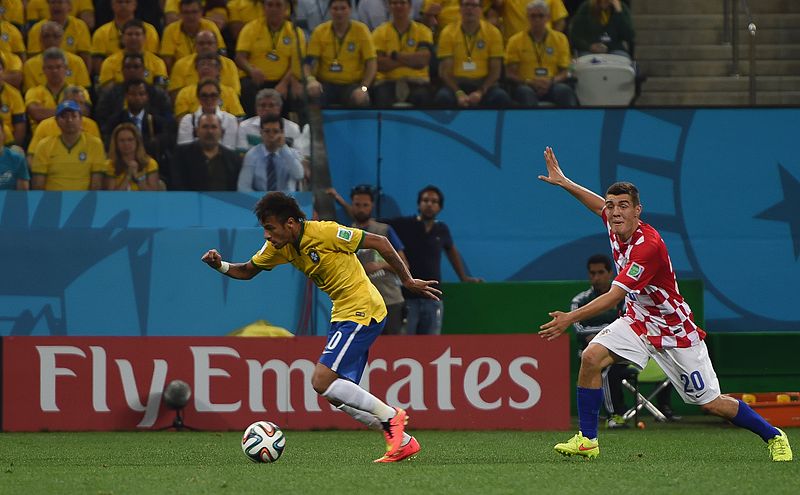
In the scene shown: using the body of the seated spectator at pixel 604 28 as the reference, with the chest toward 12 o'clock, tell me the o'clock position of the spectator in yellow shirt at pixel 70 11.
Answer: The spectator in yellow shirt is roughly at 3 o'clock from the seated spectator.

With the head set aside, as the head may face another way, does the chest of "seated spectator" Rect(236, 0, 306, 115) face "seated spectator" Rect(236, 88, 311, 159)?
yes

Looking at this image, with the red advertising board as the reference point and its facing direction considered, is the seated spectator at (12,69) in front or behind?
behind

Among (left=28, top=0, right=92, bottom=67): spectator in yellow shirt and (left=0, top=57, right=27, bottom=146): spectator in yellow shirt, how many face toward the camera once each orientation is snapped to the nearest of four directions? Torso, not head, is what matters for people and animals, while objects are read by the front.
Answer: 2

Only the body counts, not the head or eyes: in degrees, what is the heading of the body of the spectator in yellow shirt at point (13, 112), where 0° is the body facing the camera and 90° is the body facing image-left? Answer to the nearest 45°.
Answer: approximately 0°

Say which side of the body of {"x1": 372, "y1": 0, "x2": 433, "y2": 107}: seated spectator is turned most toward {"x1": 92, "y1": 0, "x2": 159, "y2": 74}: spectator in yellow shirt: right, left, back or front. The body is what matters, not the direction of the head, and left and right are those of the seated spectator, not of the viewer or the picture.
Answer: right

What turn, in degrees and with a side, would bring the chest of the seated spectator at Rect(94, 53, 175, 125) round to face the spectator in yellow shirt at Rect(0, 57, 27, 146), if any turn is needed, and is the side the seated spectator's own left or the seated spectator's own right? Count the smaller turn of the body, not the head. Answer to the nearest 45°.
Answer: approximately 90° to the seated spectator's own right

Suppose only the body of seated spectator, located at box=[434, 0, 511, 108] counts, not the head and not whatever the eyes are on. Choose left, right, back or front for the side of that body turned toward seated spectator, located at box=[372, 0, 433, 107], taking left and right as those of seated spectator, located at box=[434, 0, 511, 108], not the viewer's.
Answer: right

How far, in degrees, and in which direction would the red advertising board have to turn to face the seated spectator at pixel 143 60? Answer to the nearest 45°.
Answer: approximately 135° to its right

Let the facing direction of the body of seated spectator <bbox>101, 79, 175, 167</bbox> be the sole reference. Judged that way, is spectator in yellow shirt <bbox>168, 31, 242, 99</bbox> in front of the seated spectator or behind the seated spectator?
behind

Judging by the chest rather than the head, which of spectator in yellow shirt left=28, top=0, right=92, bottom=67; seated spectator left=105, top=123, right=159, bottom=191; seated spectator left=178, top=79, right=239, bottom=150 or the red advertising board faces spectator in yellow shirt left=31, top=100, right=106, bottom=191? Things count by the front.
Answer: spectator in yellow shirt left=28, top=0, right=92, bottom=67
